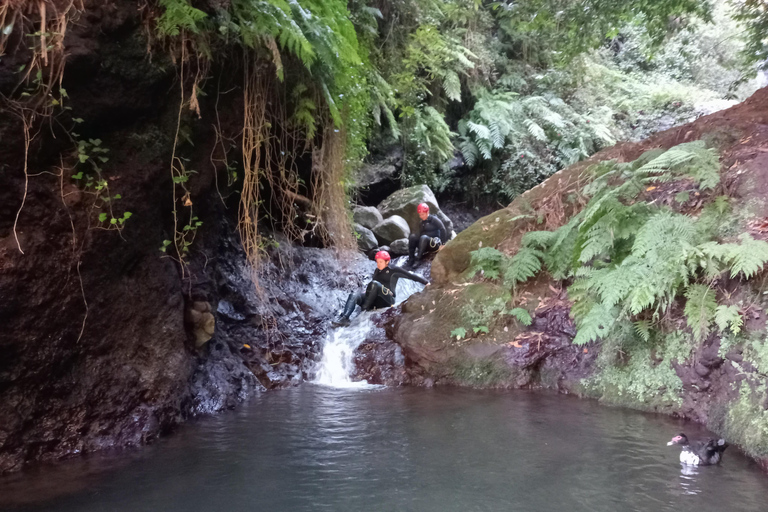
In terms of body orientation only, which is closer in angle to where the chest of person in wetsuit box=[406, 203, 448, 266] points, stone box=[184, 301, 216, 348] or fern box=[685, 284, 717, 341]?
the stone

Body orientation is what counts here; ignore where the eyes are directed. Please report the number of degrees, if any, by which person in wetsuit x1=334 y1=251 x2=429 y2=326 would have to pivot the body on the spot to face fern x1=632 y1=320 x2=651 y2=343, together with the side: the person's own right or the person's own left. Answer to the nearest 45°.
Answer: approximately 90° to the person's own left

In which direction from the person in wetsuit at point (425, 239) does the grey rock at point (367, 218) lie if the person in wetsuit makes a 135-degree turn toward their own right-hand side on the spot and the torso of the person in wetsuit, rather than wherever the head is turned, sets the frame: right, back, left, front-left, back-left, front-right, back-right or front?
front-left

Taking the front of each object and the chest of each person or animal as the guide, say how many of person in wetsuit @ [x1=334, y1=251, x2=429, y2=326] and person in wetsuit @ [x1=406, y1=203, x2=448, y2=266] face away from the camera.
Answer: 0

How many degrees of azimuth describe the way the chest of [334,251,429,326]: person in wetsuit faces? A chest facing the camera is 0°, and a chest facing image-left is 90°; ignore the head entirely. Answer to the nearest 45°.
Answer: approximately 45°

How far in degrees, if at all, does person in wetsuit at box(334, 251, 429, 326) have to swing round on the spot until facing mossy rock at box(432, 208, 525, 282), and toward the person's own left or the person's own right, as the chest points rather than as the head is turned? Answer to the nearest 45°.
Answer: approximately 90° to the person's own left

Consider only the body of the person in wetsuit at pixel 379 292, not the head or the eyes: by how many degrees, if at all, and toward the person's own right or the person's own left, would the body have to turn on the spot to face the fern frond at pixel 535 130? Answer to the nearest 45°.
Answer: approximately 180°

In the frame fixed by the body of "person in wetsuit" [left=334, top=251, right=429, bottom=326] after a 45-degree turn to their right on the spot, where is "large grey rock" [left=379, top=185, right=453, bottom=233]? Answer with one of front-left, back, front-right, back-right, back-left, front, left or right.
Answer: right

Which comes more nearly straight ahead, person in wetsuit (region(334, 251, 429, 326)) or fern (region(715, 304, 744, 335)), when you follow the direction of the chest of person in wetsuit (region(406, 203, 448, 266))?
the person in wetsuit

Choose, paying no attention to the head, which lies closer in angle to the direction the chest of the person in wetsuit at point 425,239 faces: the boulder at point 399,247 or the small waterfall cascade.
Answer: the small waterfall cascade

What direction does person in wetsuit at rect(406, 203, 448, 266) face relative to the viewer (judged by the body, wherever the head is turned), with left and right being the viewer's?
facing the viewer and to the left of the viewer

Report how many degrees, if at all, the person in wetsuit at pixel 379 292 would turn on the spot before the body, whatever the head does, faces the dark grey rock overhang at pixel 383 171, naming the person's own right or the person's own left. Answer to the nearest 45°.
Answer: approximately 135° to the person's own right

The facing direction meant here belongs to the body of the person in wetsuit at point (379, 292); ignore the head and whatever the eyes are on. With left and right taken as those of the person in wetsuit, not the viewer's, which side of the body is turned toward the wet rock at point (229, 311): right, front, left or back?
front

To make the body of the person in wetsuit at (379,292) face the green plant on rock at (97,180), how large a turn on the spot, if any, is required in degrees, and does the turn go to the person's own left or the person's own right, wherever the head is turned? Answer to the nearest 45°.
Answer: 0° — they already face it
